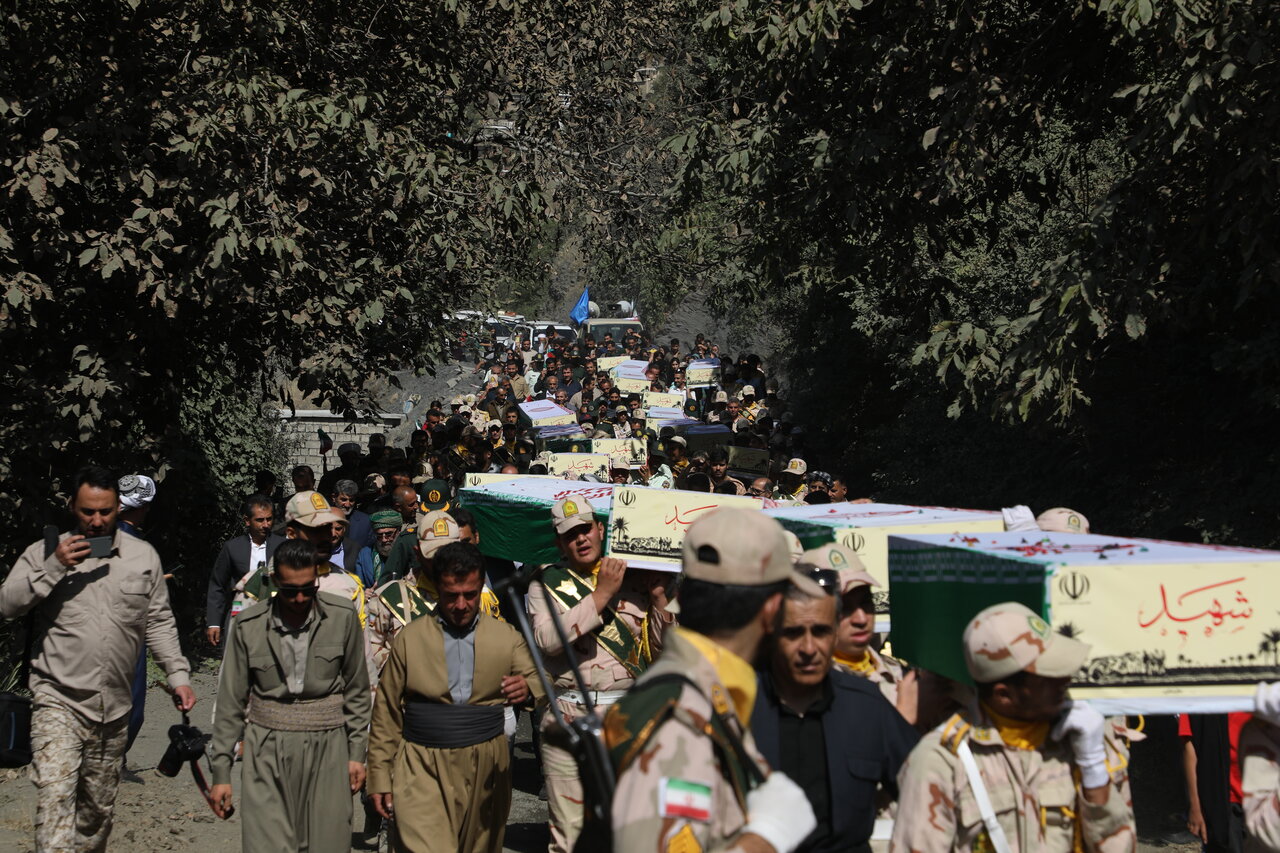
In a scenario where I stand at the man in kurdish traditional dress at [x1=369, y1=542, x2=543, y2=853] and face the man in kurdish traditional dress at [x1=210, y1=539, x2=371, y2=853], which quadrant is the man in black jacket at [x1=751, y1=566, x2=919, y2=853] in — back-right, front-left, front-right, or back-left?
back-left

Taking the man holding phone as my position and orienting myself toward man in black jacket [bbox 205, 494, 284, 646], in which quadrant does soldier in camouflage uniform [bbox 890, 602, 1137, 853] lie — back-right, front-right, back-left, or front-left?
back-right

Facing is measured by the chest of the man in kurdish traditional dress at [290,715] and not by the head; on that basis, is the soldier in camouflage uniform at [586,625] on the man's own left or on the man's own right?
on the man's own left

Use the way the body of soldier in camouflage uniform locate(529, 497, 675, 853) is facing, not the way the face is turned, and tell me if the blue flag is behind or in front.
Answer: behind

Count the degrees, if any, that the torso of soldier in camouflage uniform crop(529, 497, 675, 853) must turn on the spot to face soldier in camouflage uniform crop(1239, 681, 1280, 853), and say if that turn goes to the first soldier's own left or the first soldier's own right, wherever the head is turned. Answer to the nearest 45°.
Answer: approximately 45° to the first soldier's own left

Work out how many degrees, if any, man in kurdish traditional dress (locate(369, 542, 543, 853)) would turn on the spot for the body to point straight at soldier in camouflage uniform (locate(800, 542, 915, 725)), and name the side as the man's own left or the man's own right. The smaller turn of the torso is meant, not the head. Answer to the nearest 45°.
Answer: approximately 45° to the man's own left
